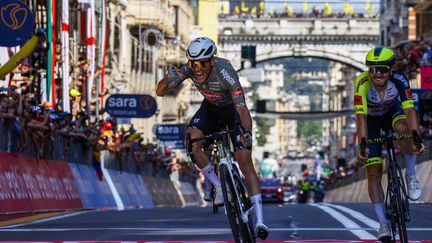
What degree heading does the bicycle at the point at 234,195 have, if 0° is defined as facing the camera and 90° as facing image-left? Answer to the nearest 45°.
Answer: approximately 0°

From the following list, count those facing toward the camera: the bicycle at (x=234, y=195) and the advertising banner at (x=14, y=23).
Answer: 2
